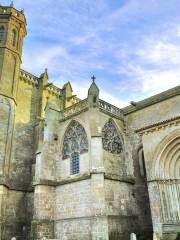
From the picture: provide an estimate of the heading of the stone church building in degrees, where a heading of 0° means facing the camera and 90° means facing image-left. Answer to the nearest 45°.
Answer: approximately 45°
